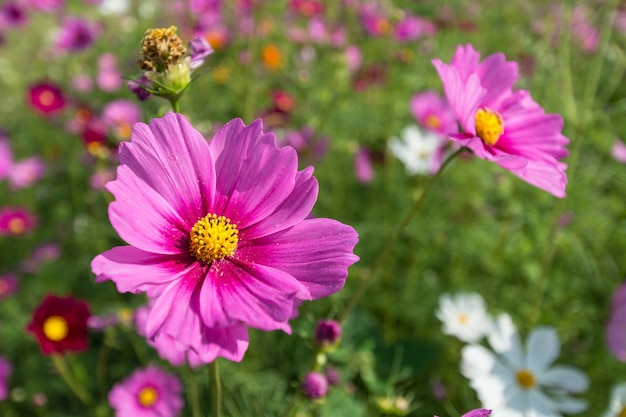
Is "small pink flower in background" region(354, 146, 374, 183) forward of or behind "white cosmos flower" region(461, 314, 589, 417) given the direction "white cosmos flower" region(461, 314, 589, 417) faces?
behind

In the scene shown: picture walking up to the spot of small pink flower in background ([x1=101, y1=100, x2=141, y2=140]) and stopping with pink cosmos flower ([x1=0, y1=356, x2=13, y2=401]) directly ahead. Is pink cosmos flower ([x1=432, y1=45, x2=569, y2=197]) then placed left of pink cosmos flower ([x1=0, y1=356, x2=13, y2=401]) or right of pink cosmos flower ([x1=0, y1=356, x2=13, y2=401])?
left

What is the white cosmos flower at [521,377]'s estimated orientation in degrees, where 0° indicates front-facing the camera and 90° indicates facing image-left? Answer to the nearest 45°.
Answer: approximately 0°

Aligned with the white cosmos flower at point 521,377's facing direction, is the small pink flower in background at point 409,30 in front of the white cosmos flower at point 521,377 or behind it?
behind

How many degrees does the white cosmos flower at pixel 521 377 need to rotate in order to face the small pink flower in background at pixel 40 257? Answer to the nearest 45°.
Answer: approximately 90° to its right

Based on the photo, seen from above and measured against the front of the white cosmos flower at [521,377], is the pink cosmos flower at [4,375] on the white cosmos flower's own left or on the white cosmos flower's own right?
on the white cosmos flower's own right

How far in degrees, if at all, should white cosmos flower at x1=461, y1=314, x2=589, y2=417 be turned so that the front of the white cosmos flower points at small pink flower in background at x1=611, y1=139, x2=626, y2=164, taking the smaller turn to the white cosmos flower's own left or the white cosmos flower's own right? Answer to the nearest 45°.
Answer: approximately 180°

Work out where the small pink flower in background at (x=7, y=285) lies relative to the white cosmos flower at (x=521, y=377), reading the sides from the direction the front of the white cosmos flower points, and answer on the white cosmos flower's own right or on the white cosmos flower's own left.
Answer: on the white cosmos flower's own right
